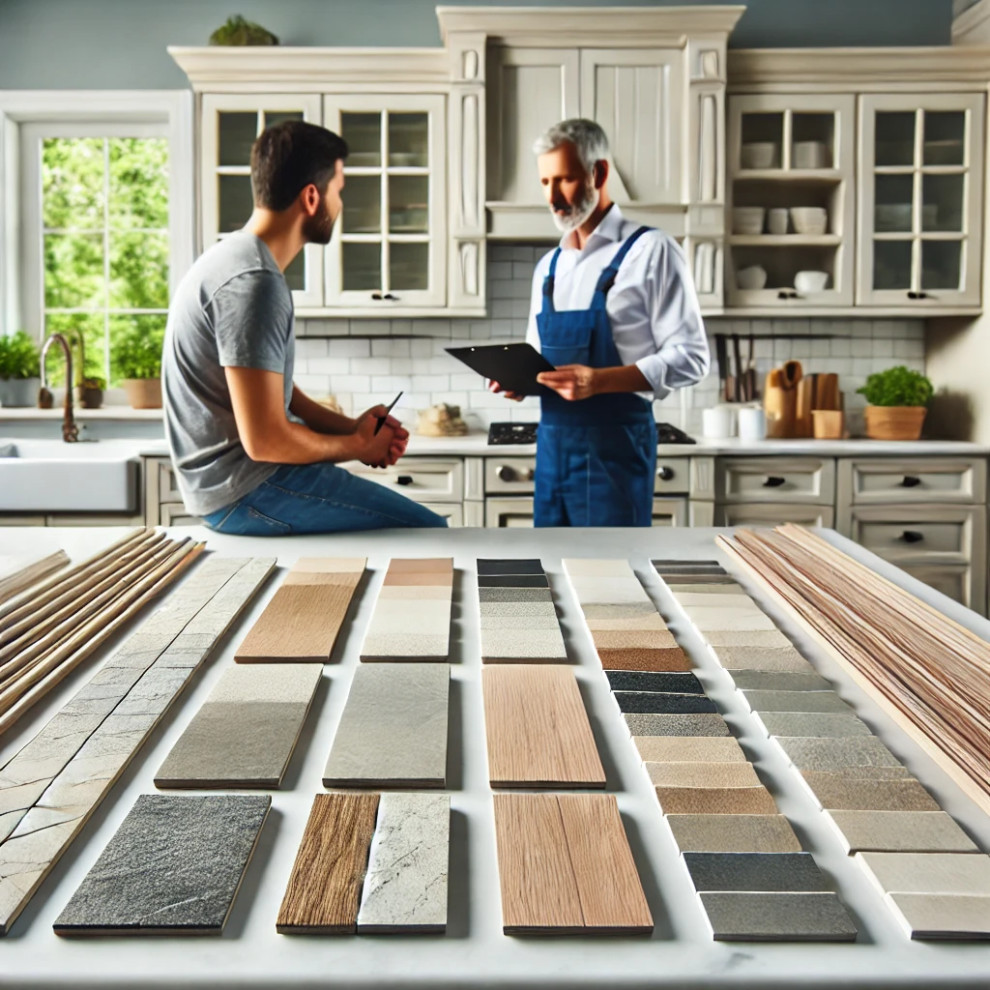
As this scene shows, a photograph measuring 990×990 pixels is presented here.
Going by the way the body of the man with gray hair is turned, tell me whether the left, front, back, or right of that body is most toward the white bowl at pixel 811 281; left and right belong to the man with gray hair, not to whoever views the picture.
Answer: back

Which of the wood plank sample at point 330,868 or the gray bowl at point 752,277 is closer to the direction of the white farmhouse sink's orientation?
the wood plank sample

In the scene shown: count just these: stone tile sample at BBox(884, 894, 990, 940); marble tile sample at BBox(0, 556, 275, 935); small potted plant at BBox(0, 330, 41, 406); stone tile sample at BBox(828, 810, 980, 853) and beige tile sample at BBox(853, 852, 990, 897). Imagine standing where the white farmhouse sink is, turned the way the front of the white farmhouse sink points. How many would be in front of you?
4

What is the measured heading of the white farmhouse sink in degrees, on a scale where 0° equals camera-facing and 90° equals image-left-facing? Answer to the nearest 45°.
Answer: approximately 0°

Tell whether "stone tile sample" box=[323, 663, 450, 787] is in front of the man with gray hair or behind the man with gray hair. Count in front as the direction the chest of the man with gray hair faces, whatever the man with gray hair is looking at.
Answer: in front

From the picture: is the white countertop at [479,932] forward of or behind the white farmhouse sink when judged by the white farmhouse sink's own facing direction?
forward

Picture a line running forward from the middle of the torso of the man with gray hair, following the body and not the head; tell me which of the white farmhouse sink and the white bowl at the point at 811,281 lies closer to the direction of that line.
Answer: the white farmhouse sink

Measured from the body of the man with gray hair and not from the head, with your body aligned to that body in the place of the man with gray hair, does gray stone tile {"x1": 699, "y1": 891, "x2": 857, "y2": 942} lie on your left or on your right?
on your left
